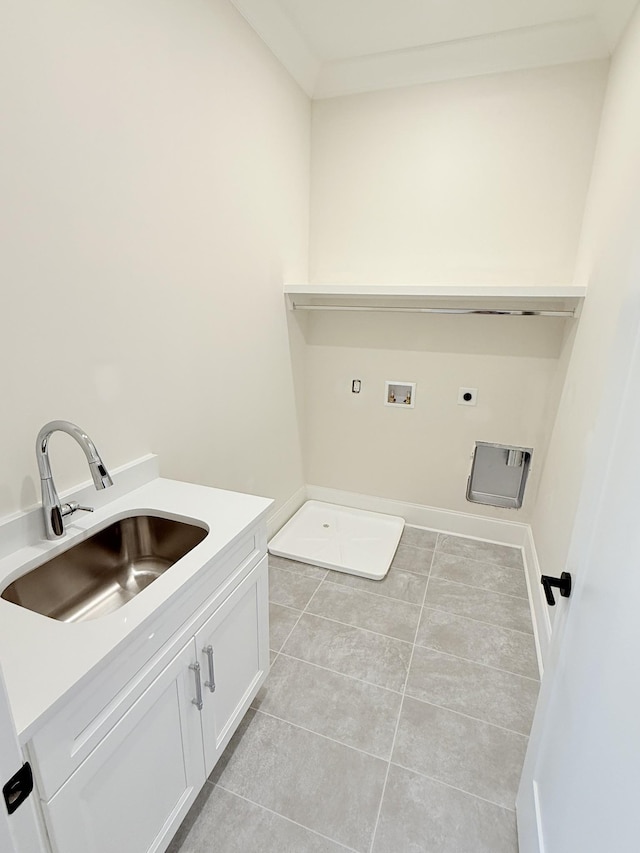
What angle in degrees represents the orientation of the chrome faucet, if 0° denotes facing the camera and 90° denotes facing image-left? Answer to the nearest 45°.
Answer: approximately 315°

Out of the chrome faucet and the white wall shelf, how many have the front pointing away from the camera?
0

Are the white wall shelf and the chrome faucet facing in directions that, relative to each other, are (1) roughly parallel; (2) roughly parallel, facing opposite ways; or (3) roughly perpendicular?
roughly perpendicular

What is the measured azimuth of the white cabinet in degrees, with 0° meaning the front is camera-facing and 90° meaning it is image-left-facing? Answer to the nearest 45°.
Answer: approximately 315°

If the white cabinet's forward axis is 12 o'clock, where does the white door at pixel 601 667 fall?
The white door is roughly at 12 o'clock from the white cabinet.

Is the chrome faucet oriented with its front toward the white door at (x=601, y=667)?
yes

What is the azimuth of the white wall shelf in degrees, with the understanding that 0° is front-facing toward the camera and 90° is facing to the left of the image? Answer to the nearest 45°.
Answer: approximately 0°

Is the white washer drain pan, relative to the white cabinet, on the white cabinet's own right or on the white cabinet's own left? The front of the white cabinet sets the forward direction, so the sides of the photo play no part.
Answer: on the white cabinet's own left

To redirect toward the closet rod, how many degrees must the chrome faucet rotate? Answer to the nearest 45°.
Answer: approximately 45° to its left

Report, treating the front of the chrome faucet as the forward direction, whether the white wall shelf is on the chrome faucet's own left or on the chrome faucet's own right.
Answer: on the chrome faucet's own left

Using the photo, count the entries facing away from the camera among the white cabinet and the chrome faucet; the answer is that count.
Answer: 0

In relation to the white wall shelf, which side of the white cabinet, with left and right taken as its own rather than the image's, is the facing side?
left
